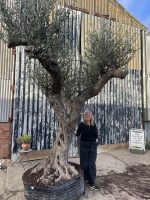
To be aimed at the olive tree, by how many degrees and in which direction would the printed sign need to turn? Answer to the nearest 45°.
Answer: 0° — it already faces it

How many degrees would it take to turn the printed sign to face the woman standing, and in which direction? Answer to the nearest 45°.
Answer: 0° — it already faces them

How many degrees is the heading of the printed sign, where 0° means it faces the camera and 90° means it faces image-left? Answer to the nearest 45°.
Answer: approximately 0°

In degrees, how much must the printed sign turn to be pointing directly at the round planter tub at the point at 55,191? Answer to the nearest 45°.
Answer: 0° — it already faces it

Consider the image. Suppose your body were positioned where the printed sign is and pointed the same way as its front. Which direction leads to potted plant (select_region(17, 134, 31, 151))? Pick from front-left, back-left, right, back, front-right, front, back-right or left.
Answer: front-right
